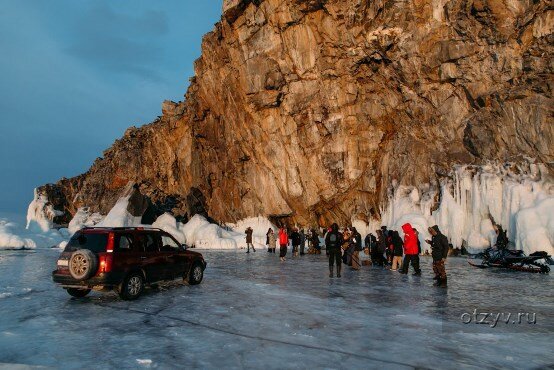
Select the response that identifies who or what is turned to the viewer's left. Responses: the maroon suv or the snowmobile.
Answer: the snowmobile

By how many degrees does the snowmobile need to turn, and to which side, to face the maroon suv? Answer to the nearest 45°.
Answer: approximately 45° to its left

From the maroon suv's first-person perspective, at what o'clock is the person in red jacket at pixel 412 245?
The person in red jacket is roughly at 1 o'clock from the maroon suv.

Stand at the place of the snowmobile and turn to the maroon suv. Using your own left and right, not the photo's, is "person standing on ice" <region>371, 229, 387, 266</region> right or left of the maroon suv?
right

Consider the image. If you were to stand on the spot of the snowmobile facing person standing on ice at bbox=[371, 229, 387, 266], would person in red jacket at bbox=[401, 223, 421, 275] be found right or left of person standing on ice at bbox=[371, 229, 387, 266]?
left

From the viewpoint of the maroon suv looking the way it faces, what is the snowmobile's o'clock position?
The snowmobile is roughly at 1 o'clock from the maroon suv.

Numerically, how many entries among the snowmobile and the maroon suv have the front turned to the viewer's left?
1

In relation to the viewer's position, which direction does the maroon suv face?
facing away from the viewer and to the right of the viewer

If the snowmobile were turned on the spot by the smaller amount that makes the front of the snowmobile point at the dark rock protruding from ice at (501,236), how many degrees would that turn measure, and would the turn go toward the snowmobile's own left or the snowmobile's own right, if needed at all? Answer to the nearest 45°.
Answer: approximately 90° to the snowmobile's own right

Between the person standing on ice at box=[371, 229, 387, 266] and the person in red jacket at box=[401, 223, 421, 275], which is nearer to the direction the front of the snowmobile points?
the person standing on ice

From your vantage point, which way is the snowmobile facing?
to the viewer's left

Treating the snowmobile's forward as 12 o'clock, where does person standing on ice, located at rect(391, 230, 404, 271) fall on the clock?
The person standing on ice is roughly at 11 o'clock from the snowmobile.
